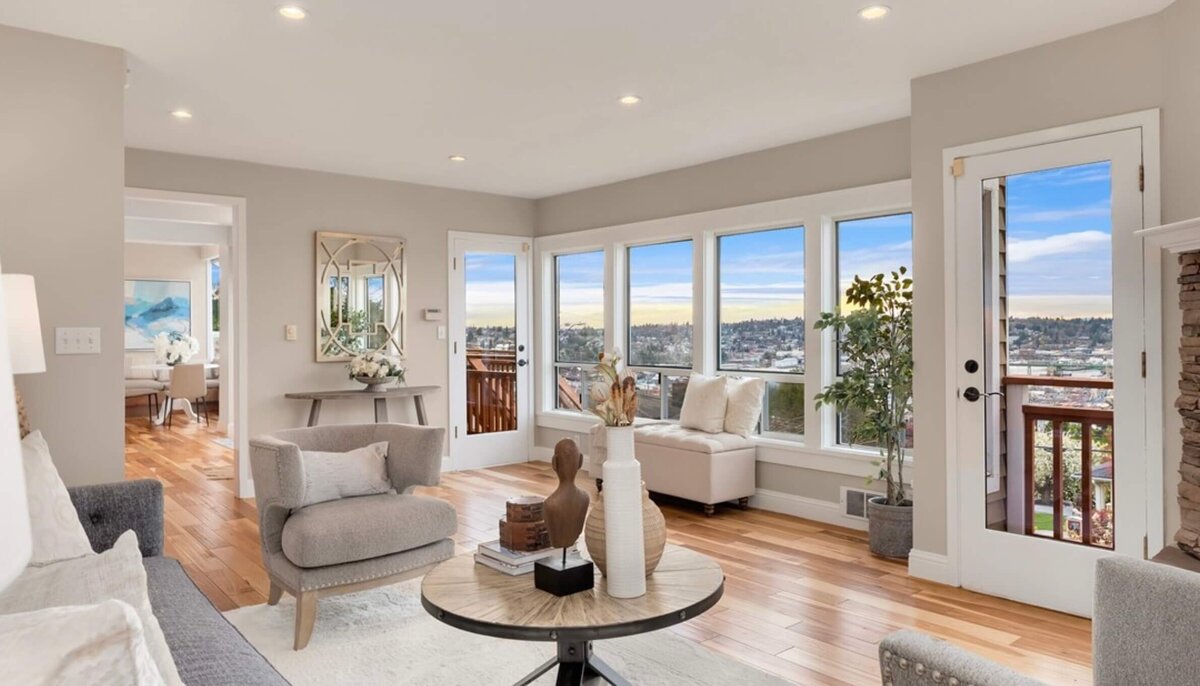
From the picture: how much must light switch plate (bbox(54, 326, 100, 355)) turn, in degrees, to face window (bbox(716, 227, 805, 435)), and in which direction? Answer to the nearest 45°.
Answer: approximately 90° to its left

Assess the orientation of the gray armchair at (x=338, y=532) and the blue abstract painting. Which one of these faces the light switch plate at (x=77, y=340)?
the blue abstract painting

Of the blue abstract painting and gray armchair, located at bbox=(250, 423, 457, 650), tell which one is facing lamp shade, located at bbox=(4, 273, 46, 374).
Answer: the blue abstract painting

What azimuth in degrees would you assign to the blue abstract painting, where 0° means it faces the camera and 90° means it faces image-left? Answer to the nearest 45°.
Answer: approximately 0°

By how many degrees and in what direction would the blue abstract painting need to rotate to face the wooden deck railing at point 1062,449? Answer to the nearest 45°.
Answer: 0° — it already faces it

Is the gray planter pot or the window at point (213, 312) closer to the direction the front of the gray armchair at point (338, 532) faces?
the gray planter pot

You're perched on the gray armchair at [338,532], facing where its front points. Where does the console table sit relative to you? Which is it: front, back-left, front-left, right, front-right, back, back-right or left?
back-left

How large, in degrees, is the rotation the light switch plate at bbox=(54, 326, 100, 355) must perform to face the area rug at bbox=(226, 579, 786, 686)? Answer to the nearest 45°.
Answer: approximately 45° to its left

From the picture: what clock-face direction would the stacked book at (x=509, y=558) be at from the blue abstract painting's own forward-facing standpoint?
The stacked book is roughly at 12 o'clock from the blue abstract painting.
